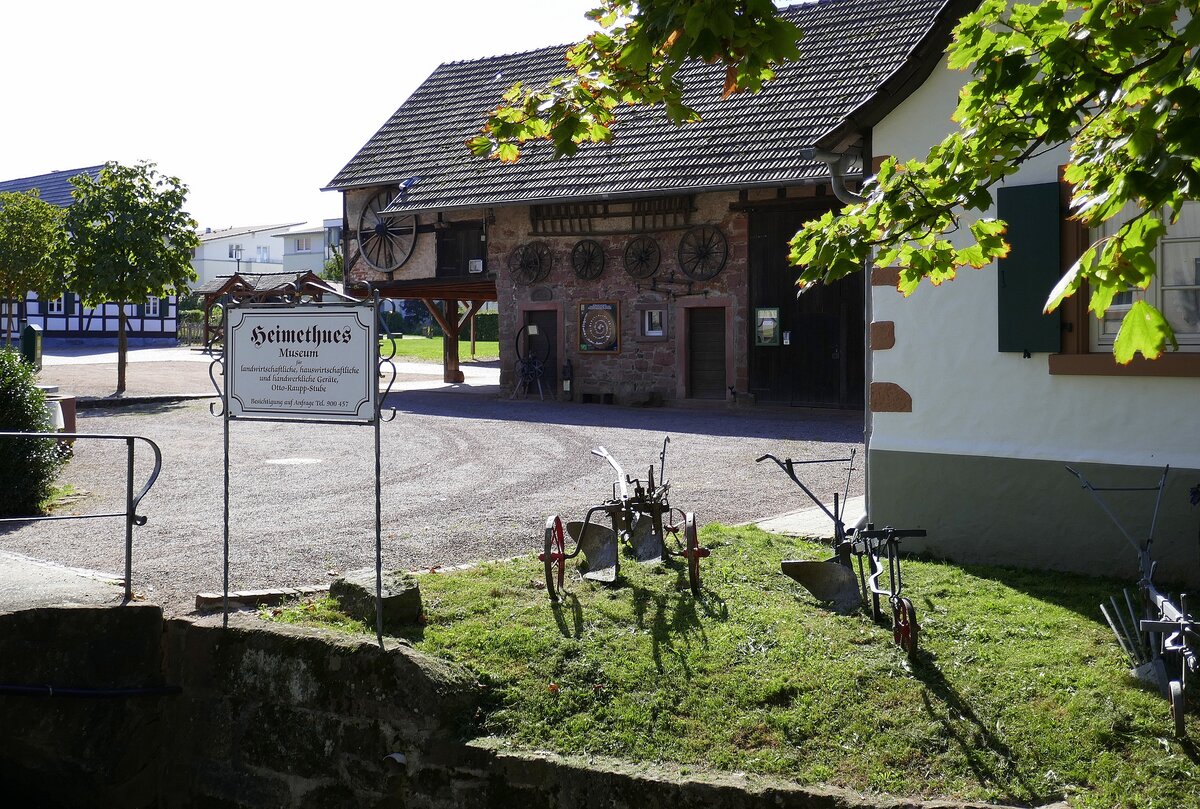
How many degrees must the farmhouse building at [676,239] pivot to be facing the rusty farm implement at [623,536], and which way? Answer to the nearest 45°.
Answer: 0° — it already faces it

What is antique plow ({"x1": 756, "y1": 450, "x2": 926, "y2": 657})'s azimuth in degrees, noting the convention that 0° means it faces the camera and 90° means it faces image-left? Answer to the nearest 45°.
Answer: approximately 315°

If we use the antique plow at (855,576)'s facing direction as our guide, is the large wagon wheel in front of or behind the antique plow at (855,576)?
behind

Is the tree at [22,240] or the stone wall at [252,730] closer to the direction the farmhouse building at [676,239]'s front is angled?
the stone wall

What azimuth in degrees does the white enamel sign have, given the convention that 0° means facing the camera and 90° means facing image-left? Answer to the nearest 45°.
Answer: approximately 0°

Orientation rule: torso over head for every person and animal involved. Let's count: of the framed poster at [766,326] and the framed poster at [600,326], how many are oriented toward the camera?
2

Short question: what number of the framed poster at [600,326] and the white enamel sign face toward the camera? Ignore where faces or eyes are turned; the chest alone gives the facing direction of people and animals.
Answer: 2
